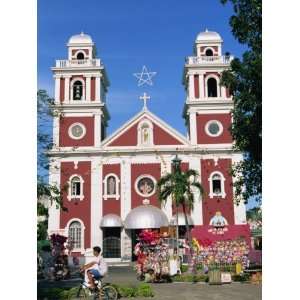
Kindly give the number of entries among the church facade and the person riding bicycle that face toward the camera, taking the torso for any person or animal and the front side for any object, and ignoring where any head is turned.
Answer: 1

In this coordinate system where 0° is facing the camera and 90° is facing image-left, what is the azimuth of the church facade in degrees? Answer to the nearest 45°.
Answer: approximately 0°

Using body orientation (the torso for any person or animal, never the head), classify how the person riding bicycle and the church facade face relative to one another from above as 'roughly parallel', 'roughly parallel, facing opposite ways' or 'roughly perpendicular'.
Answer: roughly perpendicular

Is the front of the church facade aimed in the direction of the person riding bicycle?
yes
